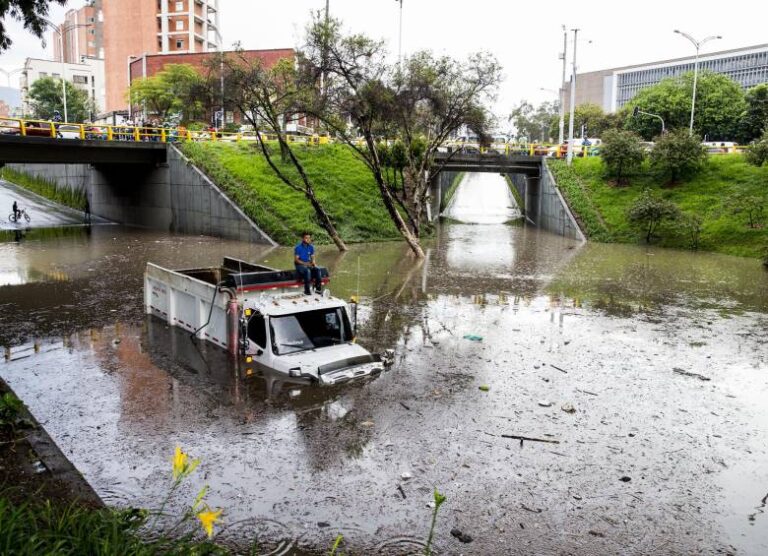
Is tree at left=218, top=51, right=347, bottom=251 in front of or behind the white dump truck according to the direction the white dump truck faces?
behind

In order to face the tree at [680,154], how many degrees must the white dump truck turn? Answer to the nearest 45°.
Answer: approximately 90° to its left

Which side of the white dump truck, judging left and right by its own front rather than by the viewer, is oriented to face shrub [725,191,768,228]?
left

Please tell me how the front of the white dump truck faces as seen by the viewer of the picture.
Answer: facing the viewer and to the right of the viewer

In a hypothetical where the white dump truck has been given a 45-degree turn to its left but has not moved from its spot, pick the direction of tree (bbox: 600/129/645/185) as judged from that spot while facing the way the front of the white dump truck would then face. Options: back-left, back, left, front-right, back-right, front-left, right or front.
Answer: front-left

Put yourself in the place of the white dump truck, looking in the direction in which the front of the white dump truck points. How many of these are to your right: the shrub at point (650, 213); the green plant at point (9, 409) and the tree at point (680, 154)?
1

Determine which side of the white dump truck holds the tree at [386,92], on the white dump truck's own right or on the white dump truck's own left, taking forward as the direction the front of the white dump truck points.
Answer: on the white dump truck's own left

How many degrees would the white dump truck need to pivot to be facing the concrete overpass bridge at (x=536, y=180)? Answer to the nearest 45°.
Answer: approximately 90° to its left

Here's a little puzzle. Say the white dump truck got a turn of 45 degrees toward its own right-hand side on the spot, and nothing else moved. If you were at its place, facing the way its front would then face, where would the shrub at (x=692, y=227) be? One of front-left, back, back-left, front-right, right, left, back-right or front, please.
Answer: back-left

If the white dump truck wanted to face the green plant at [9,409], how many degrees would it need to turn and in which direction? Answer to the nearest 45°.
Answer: approximately 90° to its right

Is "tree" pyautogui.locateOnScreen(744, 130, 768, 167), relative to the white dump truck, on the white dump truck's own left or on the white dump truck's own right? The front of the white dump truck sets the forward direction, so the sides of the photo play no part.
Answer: on the white dump truck's own left
